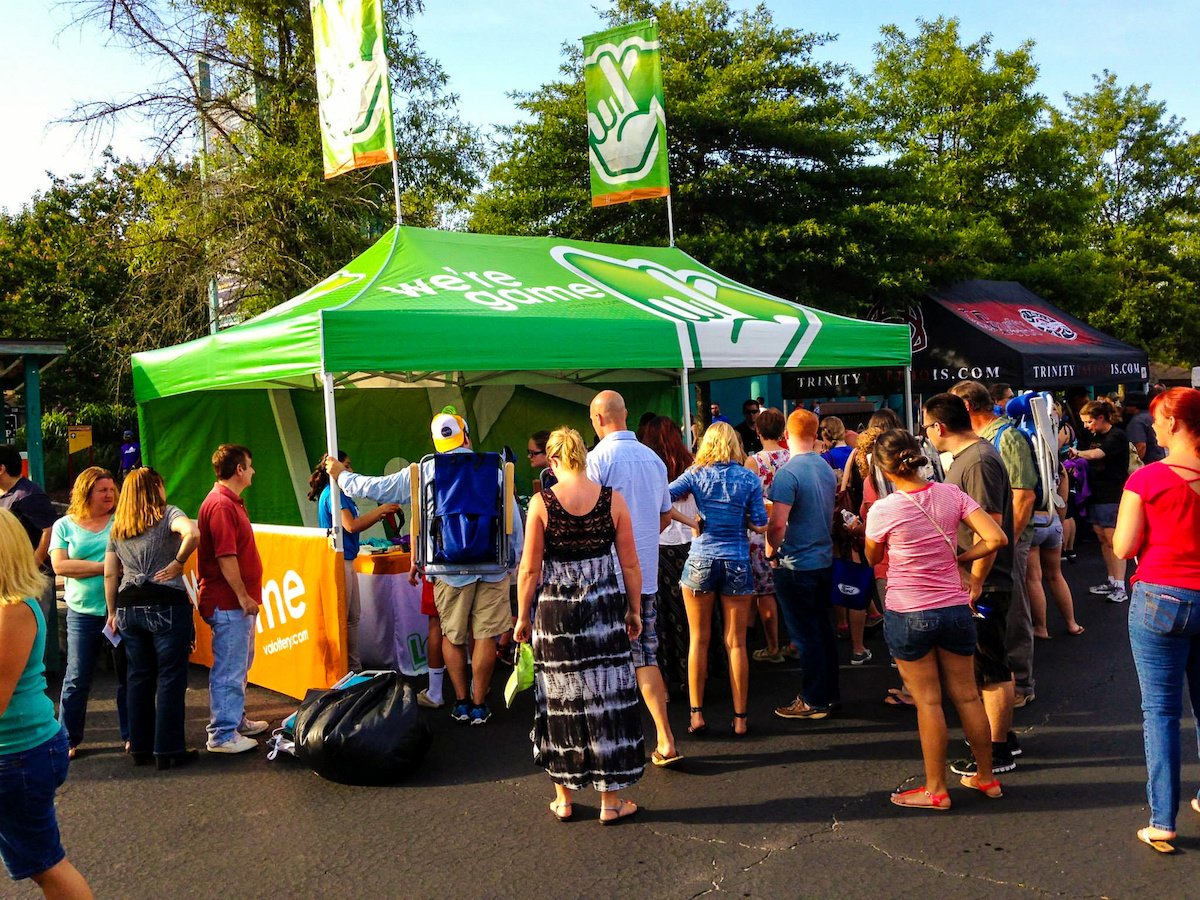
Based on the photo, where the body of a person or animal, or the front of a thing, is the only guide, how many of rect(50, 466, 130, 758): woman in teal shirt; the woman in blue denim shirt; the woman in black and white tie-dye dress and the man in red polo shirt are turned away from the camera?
2

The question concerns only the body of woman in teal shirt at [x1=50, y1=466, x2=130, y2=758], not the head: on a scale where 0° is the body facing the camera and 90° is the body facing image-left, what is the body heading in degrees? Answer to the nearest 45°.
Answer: approximately 315°

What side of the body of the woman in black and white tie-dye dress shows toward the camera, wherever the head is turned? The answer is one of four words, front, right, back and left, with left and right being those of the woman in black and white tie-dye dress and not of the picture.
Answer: back

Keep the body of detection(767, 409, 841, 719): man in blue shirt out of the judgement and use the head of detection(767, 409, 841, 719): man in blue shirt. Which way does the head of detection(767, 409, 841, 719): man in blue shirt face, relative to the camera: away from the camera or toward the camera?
away from the camera

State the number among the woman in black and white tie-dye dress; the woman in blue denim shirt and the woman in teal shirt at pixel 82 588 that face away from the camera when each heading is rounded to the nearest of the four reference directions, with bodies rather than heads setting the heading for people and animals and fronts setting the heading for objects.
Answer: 2

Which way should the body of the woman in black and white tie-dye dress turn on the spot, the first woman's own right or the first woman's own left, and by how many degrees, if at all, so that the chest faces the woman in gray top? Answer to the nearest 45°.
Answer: approximately 45° to the first woman's own left

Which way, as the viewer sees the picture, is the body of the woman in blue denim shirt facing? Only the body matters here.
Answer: away from the camera

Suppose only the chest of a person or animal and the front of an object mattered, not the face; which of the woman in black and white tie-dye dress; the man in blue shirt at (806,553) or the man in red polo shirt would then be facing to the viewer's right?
the man in red polo shirt

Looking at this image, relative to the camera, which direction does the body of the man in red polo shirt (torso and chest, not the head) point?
to the viewer's right

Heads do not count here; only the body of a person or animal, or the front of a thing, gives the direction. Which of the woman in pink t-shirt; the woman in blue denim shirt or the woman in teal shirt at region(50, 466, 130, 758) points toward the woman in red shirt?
the woman in teal shirt

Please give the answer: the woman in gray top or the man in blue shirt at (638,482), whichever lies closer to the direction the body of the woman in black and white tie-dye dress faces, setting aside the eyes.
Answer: the man in blue shirt

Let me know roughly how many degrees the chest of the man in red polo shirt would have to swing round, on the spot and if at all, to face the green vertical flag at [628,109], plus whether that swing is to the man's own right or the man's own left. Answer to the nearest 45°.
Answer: approximately 45° to the man's own left

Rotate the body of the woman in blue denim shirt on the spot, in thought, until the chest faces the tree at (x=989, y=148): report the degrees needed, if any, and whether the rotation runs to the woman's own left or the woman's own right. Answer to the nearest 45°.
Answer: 0° — they already face it

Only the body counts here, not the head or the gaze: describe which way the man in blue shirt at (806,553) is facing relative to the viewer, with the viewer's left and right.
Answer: facing away from the viewer and to the left of the viewer

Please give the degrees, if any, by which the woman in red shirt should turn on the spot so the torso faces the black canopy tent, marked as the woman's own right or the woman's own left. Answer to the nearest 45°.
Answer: approximately 45° to the woman's own right
